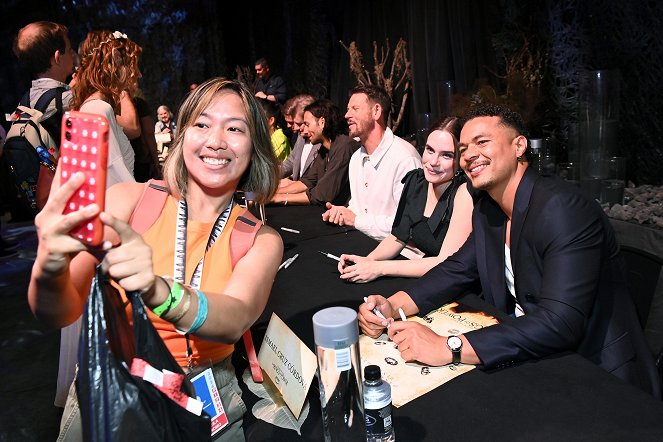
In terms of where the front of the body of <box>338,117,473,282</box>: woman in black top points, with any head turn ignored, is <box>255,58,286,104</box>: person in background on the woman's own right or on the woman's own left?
on the woman's own right

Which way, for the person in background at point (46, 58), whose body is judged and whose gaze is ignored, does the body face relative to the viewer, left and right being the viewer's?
facing away from the viewer and to the right of the viewer

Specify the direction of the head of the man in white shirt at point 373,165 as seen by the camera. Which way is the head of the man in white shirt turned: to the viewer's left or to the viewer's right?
to the viewer's left

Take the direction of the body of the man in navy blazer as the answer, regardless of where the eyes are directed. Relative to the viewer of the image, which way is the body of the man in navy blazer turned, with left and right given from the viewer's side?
facing the viewer and to the left of the viewer

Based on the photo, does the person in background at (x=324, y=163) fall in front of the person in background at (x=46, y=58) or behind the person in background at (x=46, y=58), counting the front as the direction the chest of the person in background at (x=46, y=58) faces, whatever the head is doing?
in front

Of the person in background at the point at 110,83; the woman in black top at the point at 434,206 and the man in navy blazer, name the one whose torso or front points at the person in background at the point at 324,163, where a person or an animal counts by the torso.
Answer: the person in background at the point at 110,83

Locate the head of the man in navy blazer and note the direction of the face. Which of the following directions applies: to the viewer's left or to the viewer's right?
to the viewer's left

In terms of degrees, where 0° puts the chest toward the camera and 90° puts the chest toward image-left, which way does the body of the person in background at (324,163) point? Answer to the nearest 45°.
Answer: approximately 90°

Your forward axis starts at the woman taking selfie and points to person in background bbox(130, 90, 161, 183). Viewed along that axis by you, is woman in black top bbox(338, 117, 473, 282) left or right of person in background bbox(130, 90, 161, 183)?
right

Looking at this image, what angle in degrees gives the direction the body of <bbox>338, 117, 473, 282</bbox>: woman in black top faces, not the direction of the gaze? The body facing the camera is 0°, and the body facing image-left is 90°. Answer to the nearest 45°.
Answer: approximately 45°

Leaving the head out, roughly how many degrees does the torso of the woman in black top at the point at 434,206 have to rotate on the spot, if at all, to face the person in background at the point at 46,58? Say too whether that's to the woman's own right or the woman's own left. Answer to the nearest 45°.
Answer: approximately 45° to the woman's own right

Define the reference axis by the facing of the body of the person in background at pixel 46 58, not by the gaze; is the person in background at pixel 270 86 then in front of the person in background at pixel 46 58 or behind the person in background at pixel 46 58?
in front

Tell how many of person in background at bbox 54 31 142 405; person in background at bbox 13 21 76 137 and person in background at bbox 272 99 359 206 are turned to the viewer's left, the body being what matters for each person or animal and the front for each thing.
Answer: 1

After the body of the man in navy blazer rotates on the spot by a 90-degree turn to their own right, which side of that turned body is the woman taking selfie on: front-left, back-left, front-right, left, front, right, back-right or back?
left

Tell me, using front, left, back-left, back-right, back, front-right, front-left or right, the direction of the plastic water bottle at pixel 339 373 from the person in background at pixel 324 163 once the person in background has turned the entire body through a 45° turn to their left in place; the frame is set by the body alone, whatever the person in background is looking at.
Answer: front-left
